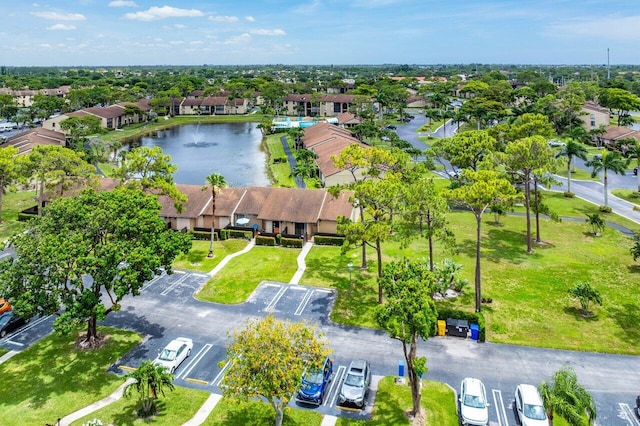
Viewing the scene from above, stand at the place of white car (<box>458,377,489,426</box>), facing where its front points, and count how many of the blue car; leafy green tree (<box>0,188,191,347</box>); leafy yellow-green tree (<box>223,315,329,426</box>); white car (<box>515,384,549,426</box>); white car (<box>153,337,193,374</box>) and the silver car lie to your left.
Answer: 1

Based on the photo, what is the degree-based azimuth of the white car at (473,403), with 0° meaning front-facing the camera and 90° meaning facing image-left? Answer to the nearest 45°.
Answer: approximately 0°

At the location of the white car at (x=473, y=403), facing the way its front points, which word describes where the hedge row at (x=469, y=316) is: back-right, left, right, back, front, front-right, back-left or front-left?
back

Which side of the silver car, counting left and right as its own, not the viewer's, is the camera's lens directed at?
front

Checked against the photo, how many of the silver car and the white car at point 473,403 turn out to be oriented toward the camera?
2

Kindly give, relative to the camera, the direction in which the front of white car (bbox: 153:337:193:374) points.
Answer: facing the viewer and to the left of the viewer

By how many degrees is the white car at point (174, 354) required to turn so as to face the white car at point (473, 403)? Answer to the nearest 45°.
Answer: approximately 90° to its left

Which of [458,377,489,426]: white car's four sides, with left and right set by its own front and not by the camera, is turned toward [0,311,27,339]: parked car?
right

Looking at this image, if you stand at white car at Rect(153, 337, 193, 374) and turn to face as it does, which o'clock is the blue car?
The blue car is roughly at 9 o'clock from the white car.

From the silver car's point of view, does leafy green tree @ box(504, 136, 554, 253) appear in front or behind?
behind

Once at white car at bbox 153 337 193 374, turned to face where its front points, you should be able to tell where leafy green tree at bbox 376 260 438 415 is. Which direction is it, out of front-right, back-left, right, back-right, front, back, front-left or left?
left

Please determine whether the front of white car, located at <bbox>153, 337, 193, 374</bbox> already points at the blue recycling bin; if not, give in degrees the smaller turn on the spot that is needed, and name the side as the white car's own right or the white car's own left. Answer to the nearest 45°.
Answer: approximately 135° to the white car's own left

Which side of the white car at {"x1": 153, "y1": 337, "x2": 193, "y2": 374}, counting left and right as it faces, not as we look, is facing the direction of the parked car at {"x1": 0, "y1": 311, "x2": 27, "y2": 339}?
right
